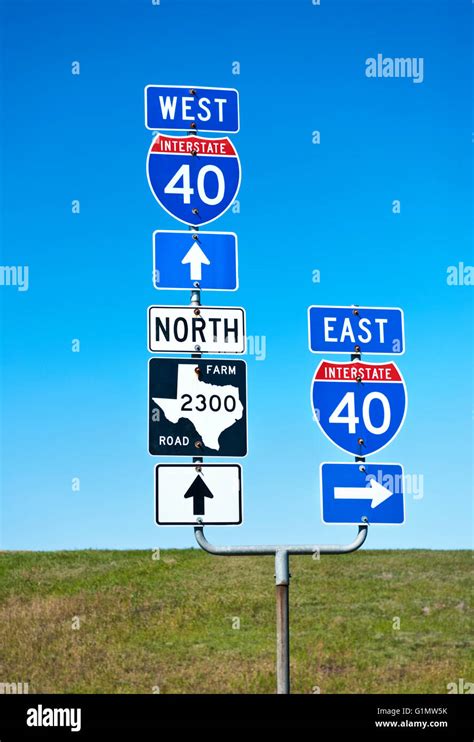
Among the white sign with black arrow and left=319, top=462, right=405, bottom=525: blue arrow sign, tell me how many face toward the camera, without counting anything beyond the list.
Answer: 2

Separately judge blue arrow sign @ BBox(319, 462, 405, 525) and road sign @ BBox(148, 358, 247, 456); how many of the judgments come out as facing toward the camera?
2

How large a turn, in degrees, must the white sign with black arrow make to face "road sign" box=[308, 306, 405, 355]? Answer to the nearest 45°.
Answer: approximately 135° to its left

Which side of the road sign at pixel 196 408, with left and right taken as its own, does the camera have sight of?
front

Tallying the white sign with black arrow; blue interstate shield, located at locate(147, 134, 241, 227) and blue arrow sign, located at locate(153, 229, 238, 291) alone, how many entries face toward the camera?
3

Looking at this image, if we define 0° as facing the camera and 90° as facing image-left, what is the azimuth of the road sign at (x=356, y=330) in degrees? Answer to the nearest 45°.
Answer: approximately 0°

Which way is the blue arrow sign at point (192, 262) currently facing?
toward the camera
